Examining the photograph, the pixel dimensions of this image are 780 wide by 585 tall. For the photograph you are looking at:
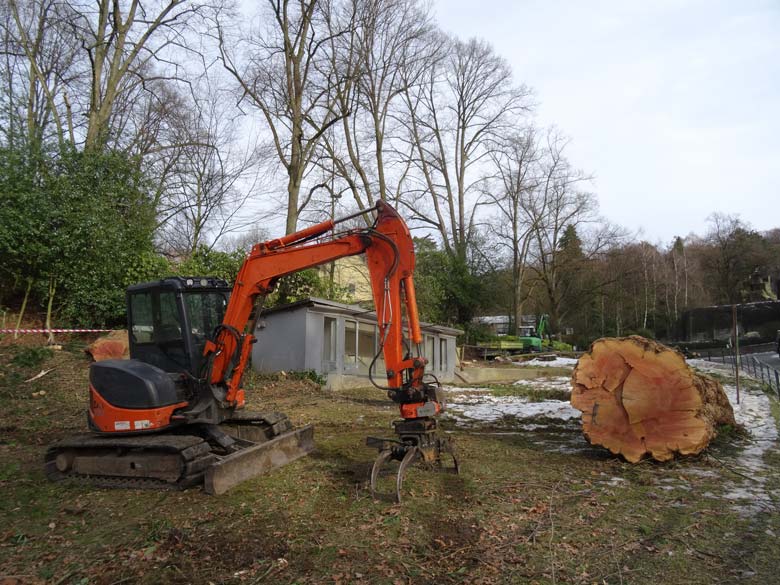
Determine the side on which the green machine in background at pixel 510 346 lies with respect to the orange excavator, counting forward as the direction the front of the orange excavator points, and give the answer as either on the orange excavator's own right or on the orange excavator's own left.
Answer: on the orange excavator's own left

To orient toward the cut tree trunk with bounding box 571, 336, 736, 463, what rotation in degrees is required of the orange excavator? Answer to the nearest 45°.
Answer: approximately 45° to its left

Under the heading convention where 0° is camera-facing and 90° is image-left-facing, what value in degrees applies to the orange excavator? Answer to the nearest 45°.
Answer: approximately 315°

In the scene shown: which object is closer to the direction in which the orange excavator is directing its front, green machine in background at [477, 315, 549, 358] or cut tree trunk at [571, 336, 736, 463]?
the cut tree trunk
